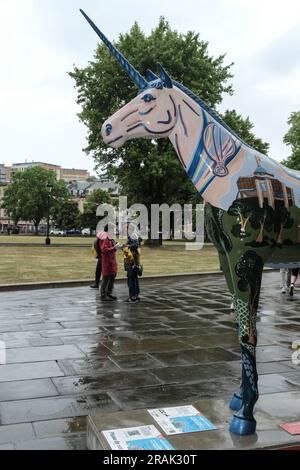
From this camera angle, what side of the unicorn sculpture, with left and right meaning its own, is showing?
left

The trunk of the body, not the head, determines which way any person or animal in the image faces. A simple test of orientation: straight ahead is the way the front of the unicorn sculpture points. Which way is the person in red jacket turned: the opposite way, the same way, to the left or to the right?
the opposite way

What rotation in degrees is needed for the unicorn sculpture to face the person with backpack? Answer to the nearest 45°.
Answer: approximately 90° to its right

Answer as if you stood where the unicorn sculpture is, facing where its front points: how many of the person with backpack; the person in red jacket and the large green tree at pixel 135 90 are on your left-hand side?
0

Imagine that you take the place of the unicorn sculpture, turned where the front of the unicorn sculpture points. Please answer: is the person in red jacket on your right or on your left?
on your right

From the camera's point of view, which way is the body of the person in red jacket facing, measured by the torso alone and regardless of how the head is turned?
to the viewer's right
